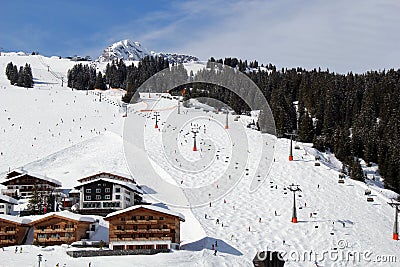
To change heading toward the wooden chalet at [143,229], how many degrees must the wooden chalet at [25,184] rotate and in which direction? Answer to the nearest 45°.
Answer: approximately 45° to its left

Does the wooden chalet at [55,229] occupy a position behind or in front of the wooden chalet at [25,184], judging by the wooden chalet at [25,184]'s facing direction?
in front

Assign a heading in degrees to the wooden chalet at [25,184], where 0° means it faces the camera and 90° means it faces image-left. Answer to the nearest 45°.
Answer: approximately 0°

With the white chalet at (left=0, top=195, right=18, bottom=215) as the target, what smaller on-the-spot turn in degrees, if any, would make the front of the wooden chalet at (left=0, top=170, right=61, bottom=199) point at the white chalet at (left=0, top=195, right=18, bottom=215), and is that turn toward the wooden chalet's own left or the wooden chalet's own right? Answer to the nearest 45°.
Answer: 0° — it already faces it

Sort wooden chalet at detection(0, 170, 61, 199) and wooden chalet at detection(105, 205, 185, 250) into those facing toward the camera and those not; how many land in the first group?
2

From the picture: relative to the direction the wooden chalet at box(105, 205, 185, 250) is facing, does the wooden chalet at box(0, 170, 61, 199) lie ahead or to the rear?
to the rear

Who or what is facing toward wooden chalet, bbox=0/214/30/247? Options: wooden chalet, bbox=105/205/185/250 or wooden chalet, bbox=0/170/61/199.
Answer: wooden chalet, bbox=0/170/61/199

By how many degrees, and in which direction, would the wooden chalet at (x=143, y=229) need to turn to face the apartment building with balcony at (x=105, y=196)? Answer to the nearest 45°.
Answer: approximately 180°

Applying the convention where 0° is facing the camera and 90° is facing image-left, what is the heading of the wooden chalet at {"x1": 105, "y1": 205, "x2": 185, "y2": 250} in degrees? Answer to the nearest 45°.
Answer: approximately 0°
